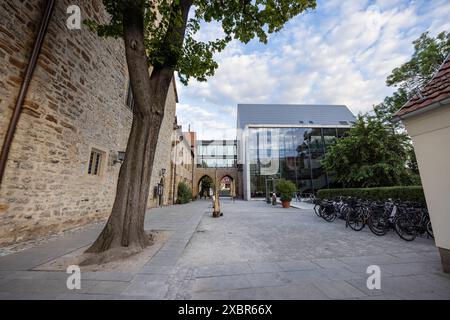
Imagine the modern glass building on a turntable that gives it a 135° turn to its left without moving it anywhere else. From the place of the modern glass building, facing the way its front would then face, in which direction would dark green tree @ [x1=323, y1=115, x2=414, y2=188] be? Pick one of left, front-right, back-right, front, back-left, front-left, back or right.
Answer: right

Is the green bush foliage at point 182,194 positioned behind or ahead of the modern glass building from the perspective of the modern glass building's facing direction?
ahead

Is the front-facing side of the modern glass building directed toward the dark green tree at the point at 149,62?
yes

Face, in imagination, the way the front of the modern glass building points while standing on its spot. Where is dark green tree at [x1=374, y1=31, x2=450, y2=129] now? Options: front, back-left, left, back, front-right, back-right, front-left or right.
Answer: front-left

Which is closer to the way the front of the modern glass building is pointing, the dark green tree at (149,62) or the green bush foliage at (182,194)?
the dark green tree

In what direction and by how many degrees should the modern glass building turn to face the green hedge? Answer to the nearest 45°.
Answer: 0° — it already faces it

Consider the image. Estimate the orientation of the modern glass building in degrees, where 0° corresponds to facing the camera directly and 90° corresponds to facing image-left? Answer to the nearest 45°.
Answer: approximately 0°

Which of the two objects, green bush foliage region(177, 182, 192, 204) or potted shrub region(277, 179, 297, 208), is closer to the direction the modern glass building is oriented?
the potted shrub

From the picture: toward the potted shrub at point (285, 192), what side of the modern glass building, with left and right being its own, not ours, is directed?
front
